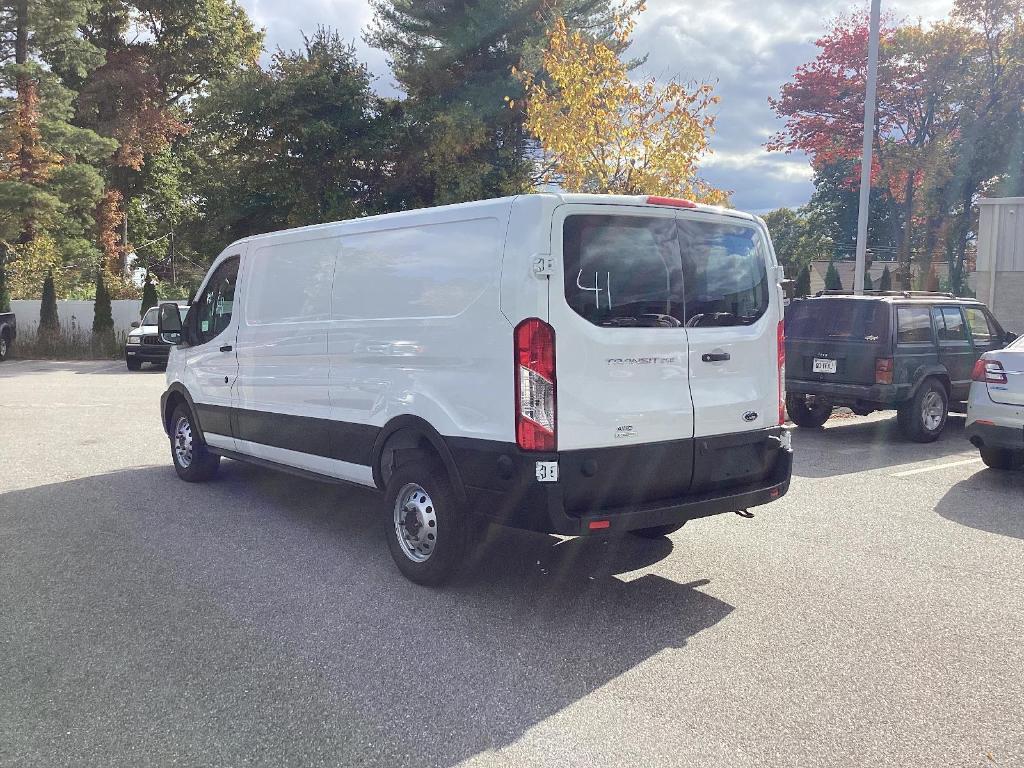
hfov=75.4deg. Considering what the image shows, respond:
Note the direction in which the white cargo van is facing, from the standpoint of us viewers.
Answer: facing away from the viewer and to the left of the viewer

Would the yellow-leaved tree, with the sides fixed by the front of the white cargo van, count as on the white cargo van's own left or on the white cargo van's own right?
on the white cargo van's own right

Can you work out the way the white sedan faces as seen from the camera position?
facing away from the viewer and to the right of the viewer

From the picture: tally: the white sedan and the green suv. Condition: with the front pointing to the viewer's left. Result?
0

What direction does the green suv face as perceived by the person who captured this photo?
facing away from the viewer and to the right of the viewer

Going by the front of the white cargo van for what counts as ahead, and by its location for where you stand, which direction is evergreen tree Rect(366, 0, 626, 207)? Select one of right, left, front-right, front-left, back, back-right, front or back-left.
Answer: front-right

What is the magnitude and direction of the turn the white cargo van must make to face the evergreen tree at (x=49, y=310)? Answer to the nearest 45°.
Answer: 0° — it already faces it
